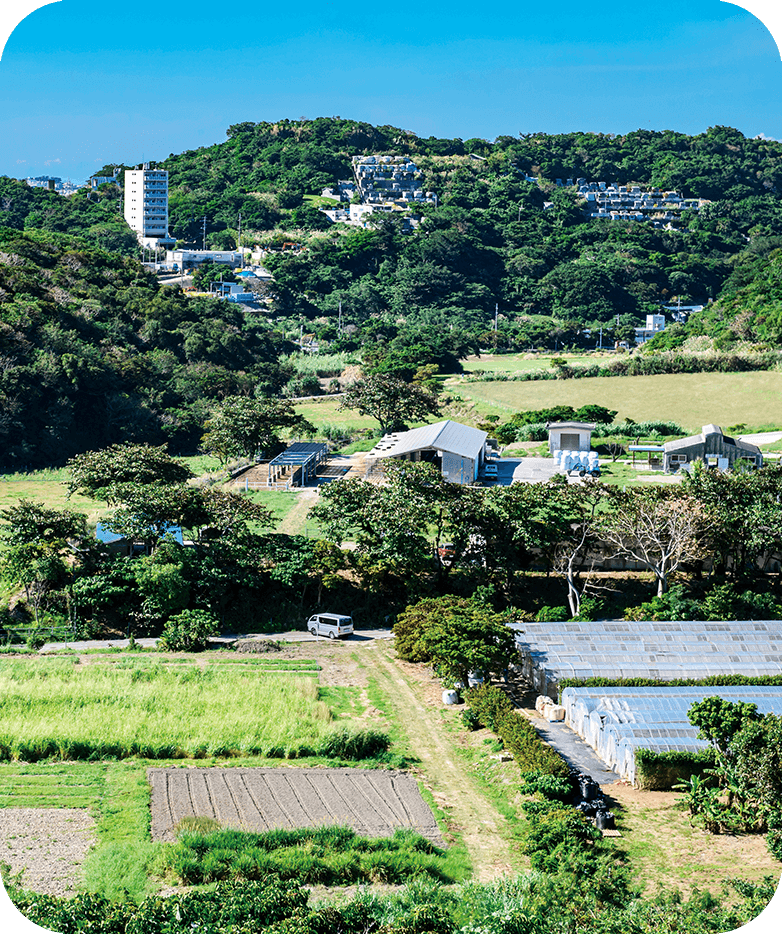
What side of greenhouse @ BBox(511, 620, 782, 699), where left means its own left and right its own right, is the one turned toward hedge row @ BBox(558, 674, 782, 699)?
left

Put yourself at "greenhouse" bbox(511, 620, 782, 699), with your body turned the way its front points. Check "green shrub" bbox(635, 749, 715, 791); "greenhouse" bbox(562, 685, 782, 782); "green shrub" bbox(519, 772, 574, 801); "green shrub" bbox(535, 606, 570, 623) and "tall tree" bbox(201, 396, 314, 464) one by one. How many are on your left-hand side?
3

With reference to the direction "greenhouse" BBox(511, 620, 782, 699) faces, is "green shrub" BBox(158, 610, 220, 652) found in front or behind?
in front

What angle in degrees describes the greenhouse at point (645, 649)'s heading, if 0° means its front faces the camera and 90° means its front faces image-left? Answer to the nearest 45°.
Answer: approximately 90°

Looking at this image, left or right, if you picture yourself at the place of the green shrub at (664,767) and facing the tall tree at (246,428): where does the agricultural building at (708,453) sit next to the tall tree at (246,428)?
right

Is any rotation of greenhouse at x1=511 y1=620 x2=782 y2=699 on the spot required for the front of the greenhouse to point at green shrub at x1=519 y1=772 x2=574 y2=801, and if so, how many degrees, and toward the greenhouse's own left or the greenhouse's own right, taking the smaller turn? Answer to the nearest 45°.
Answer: approximately 90° to the greenhouse's own left
